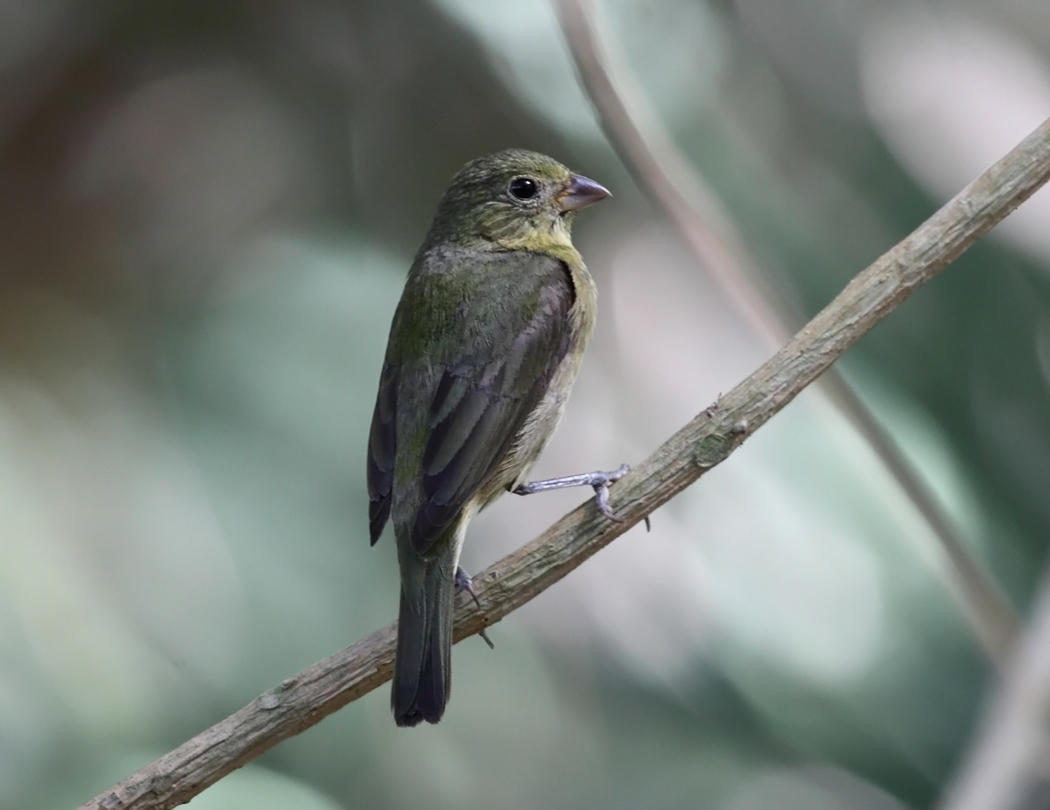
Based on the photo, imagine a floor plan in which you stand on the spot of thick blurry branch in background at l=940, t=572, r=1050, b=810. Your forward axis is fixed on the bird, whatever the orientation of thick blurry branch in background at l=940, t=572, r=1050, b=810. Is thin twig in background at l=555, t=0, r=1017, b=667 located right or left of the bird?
right

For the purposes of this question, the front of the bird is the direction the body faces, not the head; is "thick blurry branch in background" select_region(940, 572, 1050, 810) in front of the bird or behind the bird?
in front

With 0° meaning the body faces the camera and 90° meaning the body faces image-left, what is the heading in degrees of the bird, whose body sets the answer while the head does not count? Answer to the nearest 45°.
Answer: approximately 225°

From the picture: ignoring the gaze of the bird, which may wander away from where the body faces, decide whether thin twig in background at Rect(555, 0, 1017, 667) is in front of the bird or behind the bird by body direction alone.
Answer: in front
